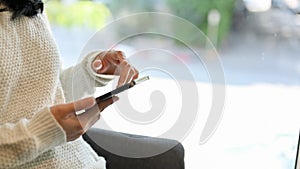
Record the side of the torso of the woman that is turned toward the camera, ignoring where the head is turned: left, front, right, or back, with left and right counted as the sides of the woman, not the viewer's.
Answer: right
